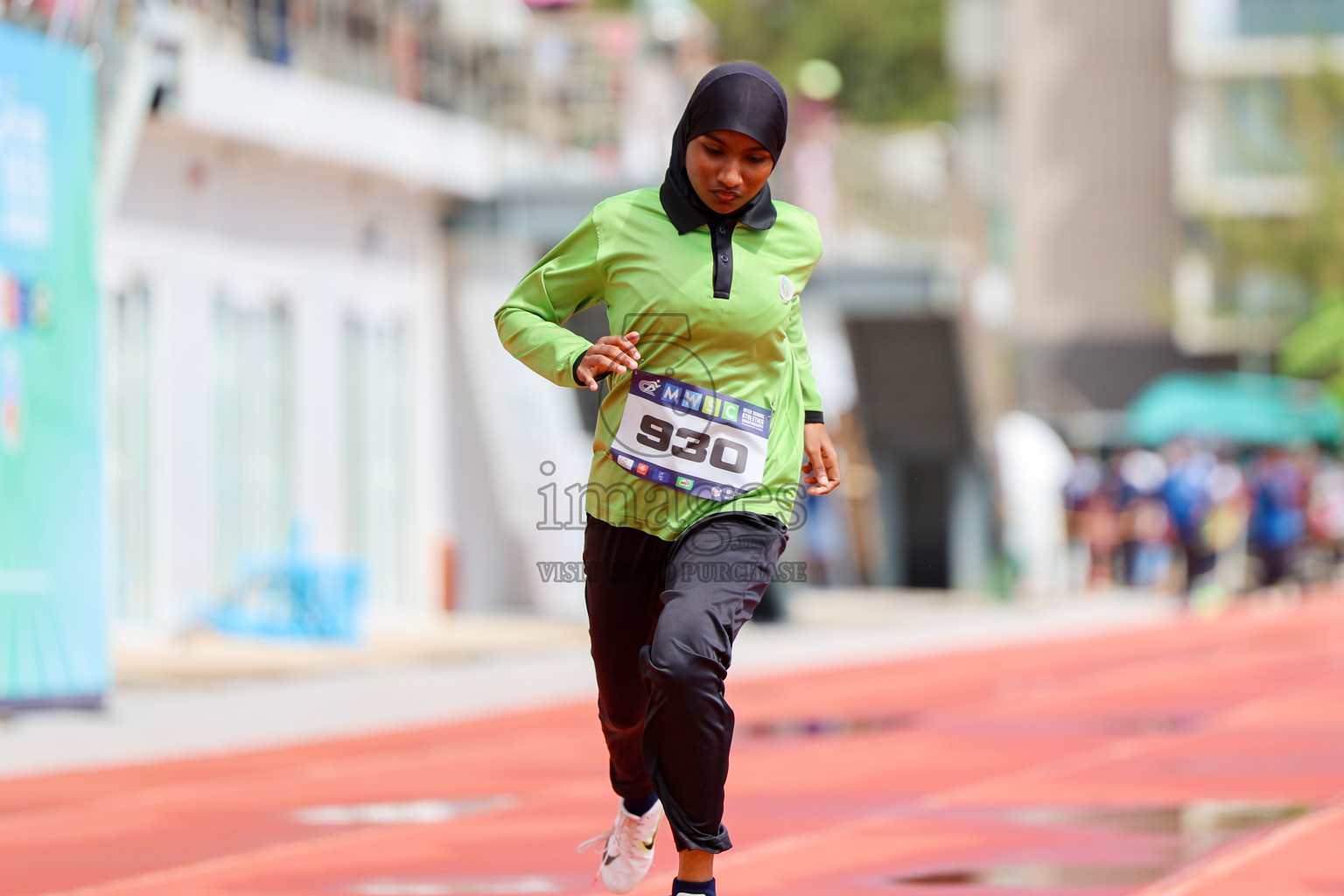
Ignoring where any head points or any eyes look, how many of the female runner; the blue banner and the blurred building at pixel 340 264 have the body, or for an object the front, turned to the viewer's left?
0

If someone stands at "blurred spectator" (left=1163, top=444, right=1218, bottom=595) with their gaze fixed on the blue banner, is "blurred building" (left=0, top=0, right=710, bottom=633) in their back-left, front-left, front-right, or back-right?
front-right

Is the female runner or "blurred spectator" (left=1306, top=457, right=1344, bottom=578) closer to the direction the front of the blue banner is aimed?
the female runner

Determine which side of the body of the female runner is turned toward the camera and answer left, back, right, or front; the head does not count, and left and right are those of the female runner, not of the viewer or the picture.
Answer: front

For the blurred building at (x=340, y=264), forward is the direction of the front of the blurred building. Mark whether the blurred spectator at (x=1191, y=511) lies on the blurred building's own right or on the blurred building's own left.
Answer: on the blurred building's own left

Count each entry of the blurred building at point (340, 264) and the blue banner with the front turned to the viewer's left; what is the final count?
0

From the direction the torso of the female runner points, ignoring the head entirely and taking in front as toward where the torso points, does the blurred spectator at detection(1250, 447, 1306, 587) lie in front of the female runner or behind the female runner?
behind

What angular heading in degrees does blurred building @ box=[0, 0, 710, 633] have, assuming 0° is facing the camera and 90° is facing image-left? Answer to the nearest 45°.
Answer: approximately 315°

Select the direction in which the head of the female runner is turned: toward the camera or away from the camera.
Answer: toward the camera

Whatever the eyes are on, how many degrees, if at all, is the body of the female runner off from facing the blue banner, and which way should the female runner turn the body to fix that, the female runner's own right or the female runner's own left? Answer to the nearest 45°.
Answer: approximately 135° to the female runner's own right

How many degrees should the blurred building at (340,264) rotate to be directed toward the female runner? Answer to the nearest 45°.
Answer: approximately 45° to its right
